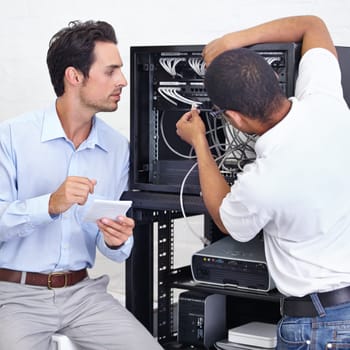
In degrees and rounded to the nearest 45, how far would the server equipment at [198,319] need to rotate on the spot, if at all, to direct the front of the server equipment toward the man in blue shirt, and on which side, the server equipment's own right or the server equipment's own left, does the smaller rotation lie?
approximately 45° to the server equipment's own right

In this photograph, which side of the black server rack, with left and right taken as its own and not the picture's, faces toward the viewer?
front

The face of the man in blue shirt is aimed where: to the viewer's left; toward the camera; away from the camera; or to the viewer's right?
to the viewer's right
